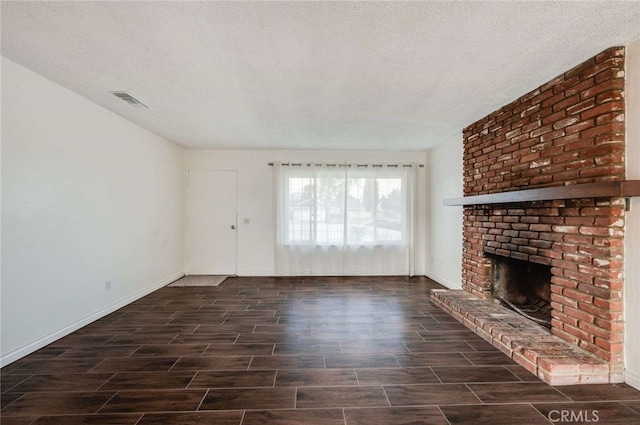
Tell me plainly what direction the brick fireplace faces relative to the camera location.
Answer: facing the viewer and to the left of the viewer

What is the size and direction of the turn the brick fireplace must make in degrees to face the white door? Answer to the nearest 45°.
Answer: approximately 45° to its right

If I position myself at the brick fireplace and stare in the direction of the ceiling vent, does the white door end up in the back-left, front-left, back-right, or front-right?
front-right

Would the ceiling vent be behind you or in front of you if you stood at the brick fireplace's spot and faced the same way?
in front

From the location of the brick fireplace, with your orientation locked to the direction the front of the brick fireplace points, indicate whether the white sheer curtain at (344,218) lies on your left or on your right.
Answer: on your right

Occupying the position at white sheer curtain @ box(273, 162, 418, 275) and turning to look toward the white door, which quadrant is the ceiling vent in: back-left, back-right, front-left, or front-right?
front-left

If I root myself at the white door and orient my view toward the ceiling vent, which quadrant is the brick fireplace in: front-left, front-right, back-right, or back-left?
front-left

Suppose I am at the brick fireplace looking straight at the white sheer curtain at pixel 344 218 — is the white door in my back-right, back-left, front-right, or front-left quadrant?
front-left
